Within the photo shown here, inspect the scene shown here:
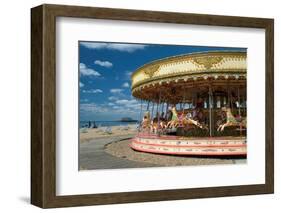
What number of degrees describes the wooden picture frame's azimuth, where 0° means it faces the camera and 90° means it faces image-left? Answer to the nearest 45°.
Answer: approximately 315°
